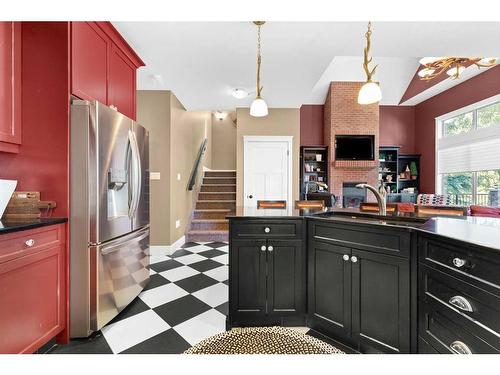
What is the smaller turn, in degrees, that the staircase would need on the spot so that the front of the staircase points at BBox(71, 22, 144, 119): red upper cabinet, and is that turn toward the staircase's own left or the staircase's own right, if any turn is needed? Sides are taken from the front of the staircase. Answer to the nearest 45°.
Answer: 0° — it already faces it

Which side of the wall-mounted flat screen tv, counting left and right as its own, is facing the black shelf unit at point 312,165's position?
right

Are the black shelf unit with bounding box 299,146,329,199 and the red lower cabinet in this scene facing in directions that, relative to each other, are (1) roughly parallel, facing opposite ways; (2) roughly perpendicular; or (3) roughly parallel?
roughly perpendicular

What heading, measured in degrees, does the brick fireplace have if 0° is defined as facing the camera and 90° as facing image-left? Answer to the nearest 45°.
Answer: approximately 0°

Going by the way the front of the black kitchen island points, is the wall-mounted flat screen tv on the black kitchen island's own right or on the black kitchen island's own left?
on the black kitchen island's own right

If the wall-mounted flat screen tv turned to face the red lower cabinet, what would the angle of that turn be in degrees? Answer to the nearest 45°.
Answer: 0° — it already faces it

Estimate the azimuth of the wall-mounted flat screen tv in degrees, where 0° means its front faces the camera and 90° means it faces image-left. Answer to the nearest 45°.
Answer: approximately 0°

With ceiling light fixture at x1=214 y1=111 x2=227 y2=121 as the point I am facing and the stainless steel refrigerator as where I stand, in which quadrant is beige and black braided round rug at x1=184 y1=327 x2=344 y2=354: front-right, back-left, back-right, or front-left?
back-right

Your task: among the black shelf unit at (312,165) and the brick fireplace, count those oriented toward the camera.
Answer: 2

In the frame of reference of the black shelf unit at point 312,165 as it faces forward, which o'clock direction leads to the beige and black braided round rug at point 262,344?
The beige and black braided round rug is roughly at 12 o'clock from the black shelf unit.

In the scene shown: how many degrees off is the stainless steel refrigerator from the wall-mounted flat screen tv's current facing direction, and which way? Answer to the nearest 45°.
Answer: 0° — it already faces it

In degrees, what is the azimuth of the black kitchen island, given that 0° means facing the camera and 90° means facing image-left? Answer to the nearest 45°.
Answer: approximately 45°
